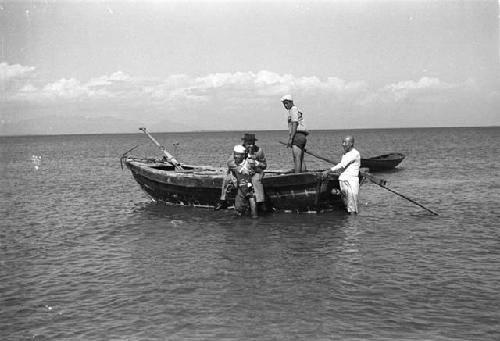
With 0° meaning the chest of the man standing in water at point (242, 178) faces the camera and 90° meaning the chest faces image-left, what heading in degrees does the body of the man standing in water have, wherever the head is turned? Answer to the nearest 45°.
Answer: approximately 0°

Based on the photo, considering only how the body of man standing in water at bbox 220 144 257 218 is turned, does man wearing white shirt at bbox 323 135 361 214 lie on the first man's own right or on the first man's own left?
on the first man's own left

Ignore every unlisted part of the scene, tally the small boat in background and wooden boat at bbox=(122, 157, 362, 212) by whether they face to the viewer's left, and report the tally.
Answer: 1

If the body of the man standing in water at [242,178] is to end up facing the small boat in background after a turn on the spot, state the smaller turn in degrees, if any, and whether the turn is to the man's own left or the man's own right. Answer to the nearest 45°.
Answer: approximately 135° to the man's own left

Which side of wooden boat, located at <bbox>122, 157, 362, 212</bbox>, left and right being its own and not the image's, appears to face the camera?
left

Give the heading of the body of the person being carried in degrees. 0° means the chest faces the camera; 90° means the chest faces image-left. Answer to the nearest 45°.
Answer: approximately 45°

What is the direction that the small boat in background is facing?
to the viewer's right

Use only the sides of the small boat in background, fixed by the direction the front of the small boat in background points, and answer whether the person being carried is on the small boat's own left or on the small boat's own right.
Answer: on the small boat's own right

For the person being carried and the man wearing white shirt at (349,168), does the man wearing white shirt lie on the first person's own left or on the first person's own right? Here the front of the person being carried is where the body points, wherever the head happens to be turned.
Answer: on the first person's own left

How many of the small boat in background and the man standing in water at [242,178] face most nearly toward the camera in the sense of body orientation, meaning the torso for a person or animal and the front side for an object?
1

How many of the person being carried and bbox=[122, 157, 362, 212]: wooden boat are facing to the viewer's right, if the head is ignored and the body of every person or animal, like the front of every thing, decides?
0

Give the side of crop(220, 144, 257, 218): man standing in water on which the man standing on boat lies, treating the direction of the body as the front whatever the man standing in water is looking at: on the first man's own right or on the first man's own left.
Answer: on the first man's own left
